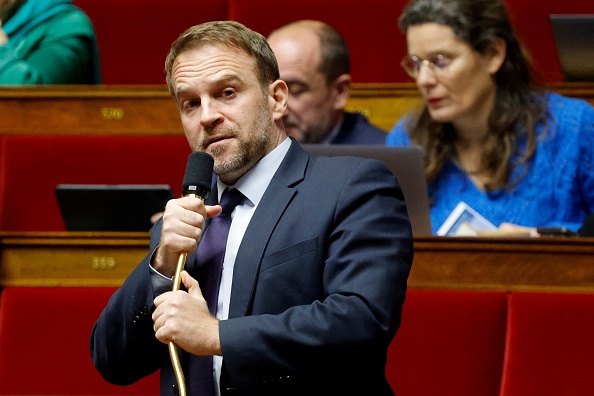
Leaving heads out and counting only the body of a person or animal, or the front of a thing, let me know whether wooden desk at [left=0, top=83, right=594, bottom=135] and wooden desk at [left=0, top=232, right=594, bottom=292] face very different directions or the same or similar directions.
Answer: same or similar directions

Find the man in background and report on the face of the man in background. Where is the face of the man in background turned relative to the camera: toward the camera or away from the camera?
toward the camera

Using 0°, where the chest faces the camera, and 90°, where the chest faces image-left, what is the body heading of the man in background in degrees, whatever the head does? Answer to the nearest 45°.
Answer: approximately 45°

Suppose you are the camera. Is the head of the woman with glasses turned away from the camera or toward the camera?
toward the camera

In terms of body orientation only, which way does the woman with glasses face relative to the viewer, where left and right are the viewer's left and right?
facing the viewer and to the left of the viewer

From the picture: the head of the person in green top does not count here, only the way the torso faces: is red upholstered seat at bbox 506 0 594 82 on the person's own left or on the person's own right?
on the person's own left
